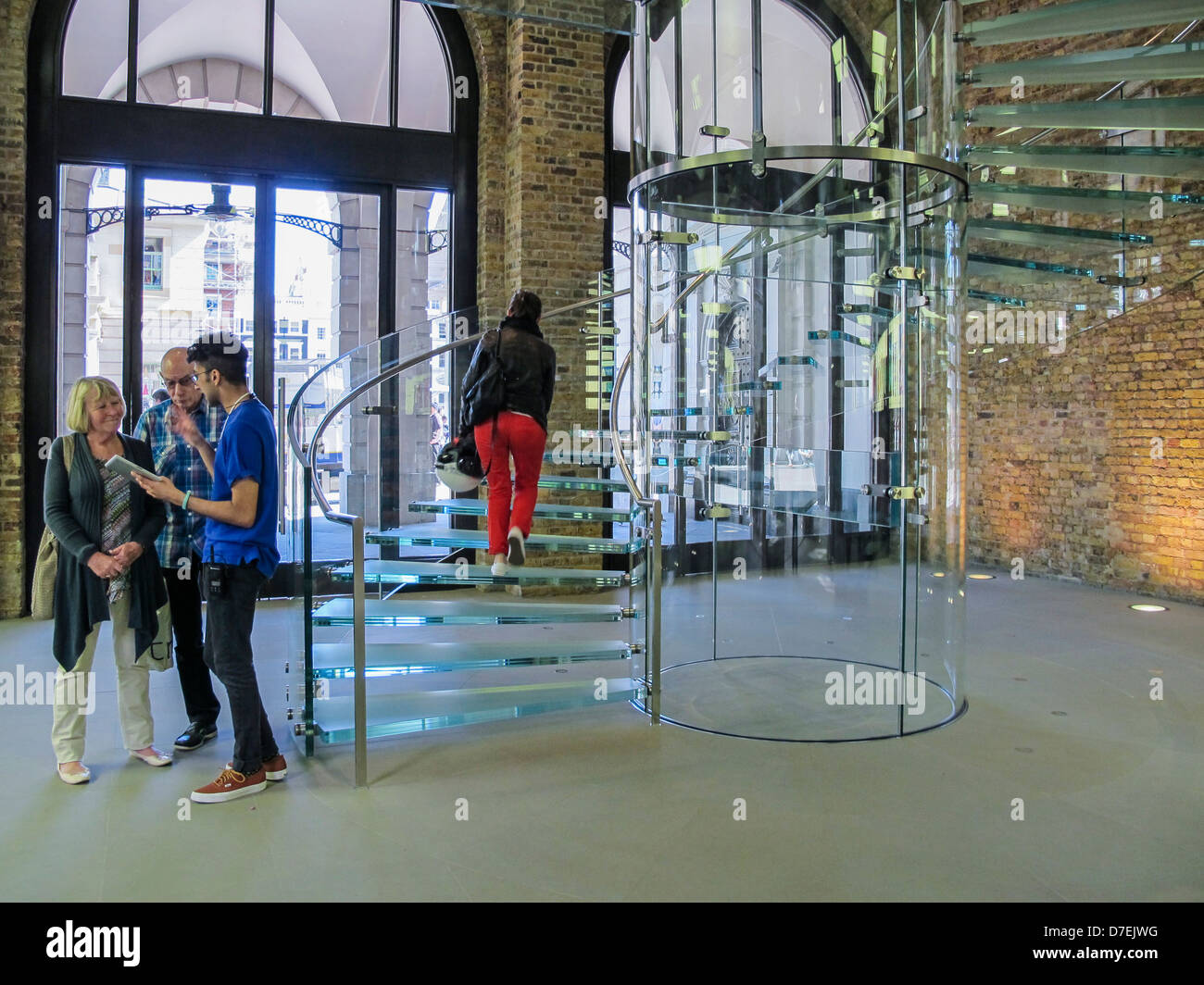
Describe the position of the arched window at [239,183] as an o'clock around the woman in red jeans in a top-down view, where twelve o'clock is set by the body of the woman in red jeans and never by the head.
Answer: The arched window is roughly at 11 o'clock from the woman in red jeans.

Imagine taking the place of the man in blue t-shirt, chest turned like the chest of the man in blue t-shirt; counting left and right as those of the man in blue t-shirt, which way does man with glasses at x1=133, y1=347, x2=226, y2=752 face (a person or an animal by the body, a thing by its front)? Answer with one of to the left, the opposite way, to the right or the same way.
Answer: to the left

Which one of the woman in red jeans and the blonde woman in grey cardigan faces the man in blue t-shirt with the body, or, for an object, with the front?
the blonde woman in grey cardigan

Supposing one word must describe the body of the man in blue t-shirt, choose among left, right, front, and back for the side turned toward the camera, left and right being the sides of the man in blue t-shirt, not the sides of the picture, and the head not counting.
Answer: left

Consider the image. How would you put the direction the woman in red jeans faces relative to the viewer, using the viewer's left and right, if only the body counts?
facing away from the viewer

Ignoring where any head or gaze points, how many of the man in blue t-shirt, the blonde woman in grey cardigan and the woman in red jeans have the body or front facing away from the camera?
1

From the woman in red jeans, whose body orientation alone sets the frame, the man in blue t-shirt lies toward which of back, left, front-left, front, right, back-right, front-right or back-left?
back-left

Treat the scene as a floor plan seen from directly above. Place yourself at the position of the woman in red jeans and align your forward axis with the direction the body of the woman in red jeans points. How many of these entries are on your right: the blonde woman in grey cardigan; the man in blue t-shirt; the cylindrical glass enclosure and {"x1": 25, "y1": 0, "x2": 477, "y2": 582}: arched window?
1

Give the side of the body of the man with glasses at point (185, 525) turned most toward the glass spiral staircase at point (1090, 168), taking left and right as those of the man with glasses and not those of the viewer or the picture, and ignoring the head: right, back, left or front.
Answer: left

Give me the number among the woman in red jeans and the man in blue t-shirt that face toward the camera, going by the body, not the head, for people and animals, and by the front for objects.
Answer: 0

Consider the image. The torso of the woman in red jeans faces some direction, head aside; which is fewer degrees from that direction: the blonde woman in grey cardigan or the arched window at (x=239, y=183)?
the arched window

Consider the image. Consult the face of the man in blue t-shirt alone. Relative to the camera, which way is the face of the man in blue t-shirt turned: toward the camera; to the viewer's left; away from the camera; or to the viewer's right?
to the viewer's left

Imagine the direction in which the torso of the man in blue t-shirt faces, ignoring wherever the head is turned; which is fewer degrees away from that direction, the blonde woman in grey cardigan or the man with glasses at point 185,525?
the blonde woman in grey cardigan

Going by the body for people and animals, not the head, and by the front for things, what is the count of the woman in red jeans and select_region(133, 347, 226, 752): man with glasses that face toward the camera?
1

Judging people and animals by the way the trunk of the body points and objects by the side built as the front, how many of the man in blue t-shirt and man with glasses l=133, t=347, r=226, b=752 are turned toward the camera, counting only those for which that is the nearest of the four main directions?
1
